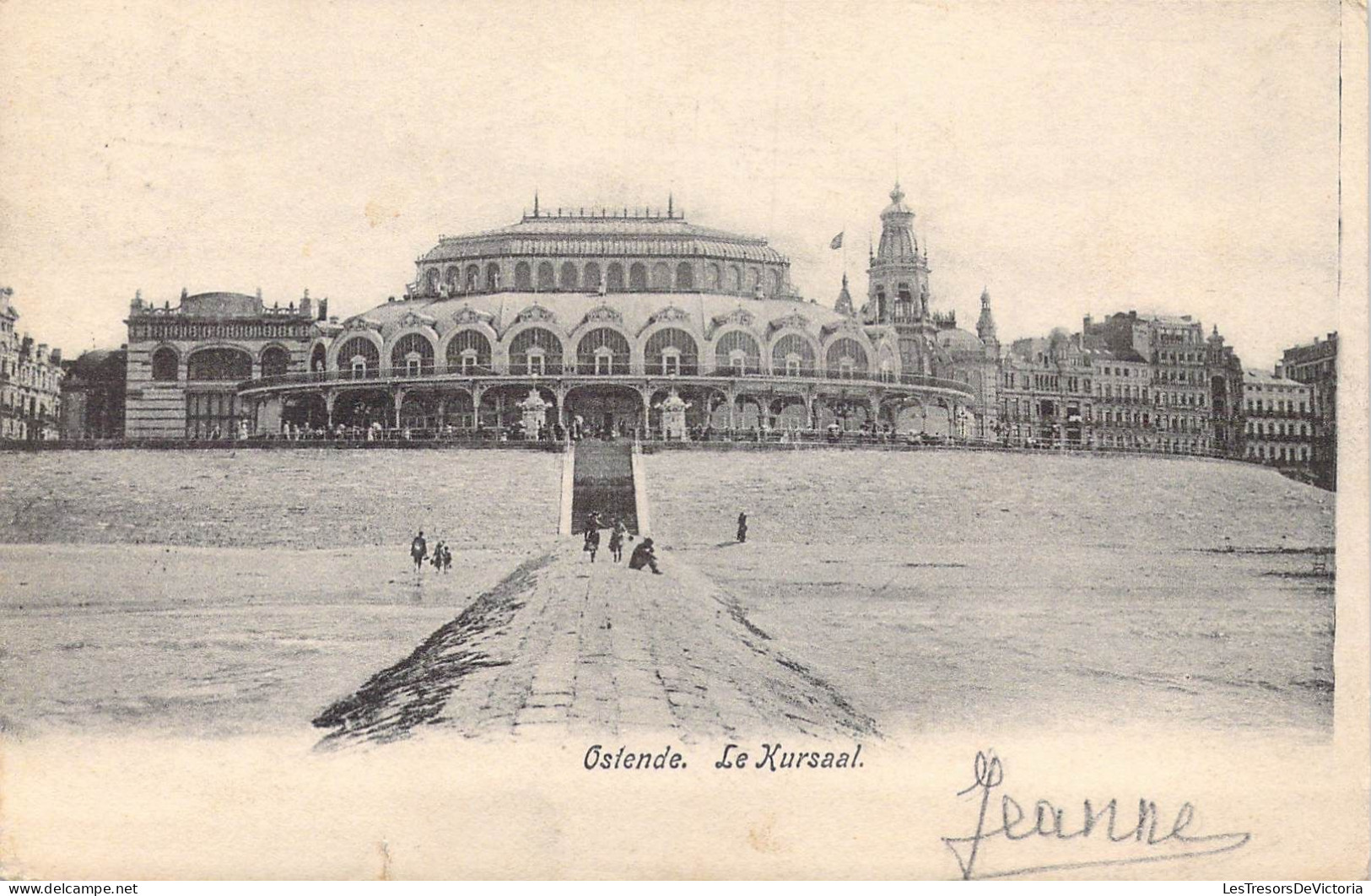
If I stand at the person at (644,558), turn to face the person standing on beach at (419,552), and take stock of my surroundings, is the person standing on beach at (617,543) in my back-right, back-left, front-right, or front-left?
front-right

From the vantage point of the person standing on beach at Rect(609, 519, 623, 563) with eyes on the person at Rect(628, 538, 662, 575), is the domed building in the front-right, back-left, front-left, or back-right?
back-left

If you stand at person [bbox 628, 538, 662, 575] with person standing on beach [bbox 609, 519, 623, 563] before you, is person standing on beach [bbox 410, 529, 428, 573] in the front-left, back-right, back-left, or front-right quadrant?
front-left

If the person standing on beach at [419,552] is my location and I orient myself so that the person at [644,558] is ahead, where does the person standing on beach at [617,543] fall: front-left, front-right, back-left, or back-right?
front-left

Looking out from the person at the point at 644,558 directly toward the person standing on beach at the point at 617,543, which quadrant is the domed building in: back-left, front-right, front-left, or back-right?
front-right

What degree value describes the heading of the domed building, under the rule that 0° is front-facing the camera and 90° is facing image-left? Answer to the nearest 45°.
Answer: approximately 0°

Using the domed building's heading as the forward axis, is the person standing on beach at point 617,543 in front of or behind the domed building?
in front

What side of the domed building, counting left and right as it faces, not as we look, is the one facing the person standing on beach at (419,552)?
front

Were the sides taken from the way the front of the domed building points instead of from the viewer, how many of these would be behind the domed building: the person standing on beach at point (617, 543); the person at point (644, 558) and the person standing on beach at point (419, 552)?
0

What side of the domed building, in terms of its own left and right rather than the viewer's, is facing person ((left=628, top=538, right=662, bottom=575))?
front
